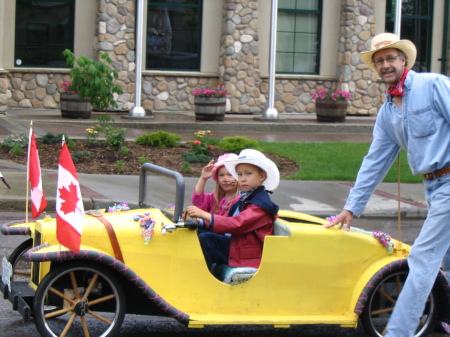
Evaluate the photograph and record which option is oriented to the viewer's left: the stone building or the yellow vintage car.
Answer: the yellow vintage car

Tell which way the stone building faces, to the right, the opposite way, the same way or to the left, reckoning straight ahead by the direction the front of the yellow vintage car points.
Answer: to the left

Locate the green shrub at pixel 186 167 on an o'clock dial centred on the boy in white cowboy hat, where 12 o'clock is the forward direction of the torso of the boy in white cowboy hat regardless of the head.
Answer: The green shrub is roughly at 3 o'clock from the boy in white cowboy hat.

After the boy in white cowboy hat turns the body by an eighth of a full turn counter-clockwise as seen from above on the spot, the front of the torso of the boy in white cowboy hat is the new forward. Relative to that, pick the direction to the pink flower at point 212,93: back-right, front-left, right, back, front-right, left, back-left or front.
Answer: back-right

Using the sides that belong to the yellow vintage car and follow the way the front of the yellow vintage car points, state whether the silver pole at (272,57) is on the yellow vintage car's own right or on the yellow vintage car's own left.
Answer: on the yellow vintage car's own right

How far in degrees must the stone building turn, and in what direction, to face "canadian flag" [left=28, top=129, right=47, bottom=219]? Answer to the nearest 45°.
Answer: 0° — it already faces it

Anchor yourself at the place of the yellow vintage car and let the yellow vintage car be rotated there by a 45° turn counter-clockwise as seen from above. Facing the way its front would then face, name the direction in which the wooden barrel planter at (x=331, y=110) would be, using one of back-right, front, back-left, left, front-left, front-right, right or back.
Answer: back-right

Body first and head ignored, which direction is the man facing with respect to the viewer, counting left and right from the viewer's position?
facing the viewer and to the left of the viewer

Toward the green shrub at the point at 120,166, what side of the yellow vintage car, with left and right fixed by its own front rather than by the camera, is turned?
right

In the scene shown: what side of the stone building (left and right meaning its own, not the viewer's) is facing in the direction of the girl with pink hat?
front

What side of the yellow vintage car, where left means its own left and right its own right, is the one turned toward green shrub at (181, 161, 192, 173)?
right

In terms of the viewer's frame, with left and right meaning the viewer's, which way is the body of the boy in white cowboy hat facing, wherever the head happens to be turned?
facing to the left of the viewer

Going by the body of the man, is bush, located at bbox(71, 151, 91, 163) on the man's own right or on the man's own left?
on the man's own right

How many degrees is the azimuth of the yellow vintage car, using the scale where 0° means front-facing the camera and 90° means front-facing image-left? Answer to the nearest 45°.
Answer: approximately 90°
